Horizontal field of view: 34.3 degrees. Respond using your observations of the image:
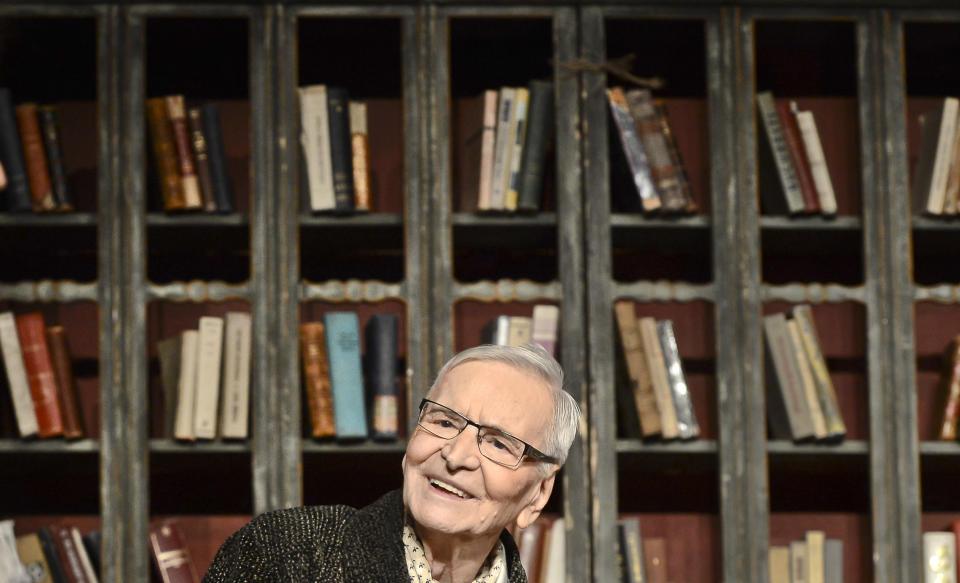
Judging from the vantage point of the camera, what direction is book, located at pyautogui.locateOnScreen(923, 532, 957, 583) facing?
facing the viewer

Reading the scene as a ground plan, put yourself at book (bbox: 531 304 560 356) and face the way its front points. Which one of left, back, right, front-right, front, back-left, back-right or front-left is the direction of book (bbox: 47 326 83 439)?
right

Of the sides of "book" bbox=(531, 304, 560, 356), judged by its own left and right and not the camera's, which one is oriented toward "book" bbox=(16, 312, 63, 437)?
right

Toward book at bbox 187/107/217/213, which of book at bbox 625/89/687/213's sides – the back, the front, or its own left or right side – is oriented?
right

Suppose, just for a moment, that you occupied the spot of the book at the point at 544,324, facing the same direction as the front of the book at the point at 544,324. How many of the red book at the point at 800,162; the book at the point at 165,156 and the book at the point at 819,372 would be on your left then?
2

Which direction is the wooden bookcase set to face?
toward the camera

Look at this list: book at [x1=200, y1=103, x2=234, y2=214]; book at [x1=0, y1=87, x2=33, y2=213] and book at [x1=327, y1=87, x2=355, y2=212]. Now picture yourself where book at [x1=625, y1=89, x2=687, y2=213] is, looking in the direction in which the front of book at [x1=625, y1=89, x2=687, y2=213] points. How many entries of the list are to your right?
3
